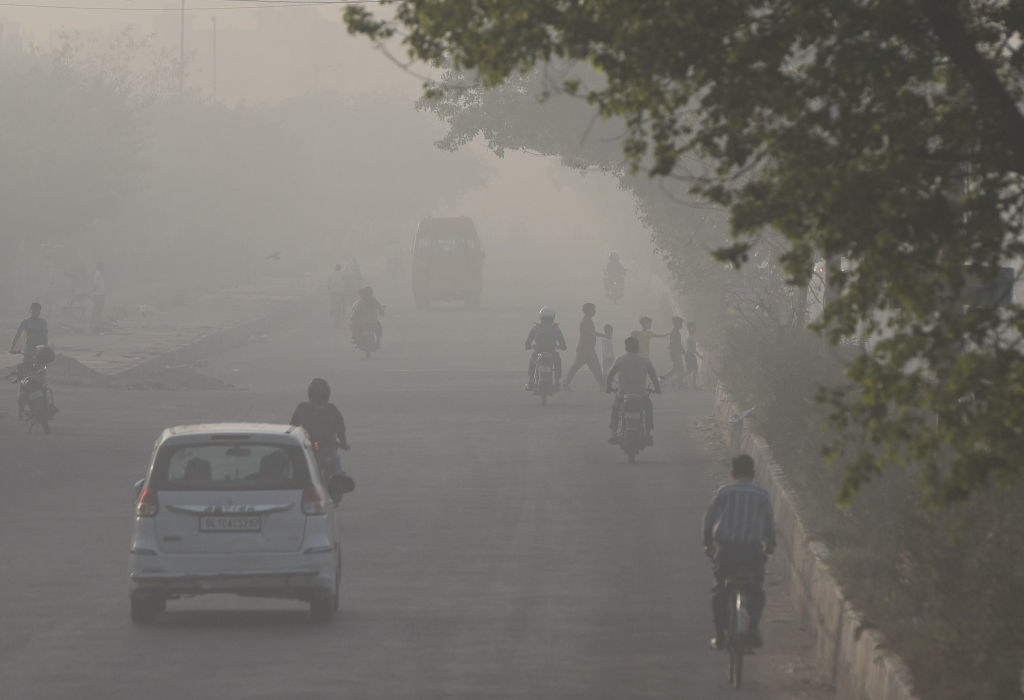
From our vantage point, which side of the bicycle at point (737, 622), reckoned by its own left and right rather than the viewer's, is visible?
back

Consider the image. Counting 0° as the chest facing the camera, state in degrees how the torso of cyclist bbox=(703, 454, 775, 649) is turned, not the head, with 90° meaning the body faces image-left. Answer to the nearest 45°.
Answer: approximately 180°

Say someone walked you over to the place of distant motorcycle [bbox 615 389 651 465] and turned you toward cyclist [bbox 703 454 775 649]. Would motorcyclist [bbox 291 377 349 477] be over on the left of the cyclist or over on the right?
right

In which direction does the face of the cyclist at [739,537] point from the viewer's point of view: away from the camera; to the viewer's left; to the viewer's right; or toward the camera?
away from the camera
